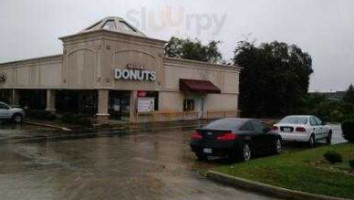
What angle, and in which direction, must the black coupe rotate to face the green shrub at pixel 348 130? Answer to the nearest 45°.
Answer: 0° — it already faces it

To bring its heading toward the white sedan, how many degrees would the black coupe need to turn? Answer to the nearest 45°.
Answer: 0° — it already faces it

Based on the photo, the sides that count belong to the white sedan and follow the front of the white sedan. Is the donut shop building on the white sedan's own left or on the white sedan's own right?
on the white sedan's own left

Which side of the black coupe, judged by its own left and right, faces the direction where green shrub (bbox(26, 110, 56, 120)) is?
left

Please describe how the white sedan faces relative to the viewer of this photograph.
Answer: facing away from the viewer and to the right of the viewer

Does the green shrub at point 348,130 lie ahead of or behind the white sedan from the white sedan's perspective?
ahead

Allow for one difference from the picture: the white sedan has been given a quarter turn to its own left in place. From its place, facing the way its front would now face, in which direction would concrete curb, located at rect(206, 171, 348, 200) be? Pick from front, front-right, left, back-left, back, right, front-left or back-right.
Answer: back-left

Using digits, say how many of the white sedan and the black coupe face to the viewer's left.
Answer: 0

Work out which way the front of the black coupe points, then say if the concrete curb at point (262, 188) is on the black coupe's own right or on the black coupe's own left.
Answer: on the black coupe's own right

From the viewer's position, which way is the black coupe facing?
facing away from the viewer and to the right of the viewer
